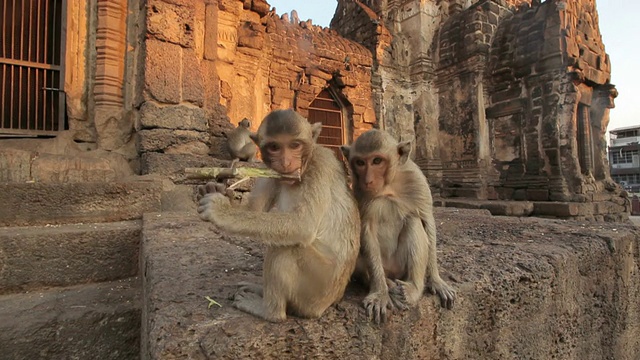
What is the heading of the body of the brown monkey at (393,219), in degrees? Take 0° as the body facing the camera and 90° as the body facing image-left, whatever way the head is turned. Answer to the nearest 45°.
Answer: approximately 45°

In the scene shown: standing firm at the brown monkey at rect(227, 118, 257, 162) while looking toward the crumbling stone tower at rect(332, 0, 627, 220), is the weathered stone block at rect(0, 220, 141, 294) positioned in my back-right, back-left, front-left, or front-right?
back-right

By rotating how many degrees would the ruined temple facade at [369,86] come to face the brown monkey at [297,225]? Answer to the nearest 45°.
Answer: approximately 45° to its right

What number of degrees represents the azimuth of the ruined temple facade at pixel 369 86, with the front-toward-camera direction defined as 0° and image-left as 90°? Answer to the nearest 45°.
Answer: approximately 315°

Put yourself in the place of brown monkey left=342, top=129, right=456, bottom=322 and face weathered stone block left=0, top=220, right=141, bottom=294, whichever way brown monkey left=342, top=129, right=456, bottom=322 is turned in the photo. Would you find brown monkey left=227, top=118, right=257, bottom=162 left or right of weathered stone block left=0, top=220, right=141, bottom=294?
right

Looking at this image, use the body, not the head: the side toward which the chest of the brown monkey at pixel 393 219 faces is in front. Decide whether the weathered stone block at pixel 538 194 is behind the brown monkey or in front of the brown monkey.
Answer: behind

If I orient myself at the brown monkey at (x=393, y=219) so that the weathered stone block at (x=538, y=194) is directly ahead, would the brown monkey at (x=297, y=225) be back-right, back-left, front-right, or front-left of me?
back-left
